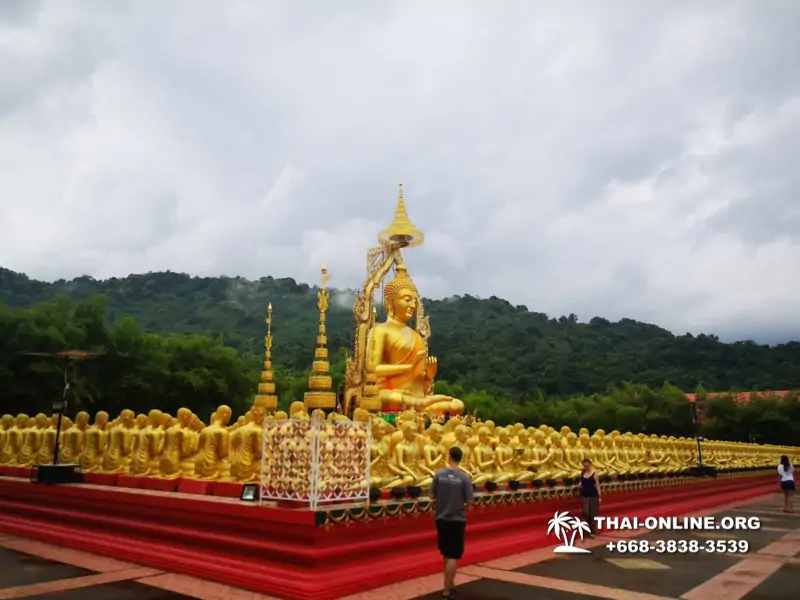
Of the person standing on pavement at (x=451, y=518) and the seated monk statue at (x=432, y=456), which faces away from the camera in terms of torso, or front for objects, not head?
the person standing on pavement

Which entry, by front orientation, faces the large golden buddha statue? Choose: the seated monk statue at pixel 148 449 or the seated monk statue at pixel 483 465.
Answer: the seated monk statue at pixel 148 449

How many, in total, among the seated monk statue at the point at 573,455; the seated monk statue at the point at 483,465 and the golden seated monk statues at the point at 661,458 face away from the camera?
0

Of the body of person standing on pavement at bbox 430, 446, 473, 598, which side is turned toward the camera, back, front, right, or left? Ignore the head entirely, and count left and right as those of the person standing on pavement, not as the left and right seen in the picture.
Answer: back

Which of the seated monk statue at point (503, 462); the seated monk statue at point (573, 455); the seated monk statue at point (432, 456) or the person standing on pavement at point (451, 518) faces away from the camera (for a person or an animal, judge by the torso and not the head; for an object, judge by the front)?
the person standing on pavement

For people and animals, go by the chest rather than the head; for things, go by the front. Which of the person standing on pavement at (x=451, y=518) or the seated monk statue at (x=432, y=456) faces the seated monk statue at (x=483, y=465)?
the person standing on pavement

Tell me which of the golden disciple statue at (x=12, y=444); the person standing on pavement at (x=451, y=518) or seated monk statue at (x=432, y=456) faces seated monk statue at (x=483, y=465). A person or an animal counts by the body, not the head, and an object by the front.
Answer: the person standing on pavement

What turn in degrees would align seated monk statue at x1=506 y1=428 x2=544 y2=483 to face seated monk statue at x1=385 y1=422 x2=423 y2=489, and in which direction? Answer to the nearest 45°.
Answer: approximately 90° to its right

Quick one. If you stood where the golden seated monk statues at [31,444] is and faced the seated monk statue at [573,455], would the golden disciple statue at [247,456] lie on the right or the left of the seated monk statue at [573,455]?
right

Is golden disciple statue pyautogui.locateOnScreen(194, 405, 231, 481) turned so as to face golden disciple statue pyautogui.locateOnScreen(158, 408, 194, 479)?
no

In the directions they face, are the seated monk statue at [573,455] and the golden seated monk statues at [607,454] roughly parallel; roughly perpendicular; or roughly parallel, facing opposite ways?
roughly parallel

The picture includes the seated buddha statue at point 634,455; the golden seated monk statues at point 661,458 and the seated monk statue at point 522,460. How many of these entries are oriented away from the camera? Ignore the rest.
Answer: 0

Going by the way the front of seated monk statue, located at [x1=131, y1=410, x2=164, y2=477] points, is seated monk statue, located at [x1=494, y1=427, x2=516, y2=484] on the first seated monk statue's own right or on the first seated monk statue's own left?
on the first seated monk statue's own right

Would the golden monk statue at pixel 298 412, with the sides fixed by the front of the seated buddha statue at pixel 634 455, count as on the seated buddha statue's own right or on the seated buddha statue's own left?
on the seated buddha statue's own right

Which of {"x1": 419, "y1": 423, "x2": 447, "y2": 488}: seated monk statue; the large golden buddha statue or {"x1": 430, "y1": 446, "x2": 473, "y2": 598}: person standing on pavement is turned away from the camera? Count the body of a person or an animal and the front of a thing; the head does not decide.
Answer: the person standing on pavement
